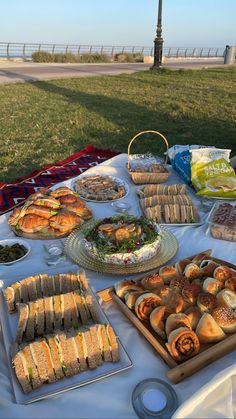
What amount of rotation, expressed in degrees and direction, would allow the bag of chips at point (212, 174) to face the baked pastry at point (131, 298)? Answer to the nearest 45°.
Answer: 0° — it already faces it

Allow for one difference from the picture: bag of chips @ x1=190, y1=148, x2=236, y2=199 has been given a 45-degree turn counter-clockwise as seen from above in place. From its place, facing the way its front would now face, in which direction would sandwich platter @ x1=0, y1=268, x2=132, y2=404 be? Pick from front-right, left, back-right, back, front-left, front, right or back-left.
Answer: front-right

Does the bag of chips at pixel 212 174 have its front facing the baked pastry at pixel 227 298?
yes

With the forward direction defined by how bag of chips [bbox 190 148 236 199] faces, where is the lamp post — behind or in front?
behind

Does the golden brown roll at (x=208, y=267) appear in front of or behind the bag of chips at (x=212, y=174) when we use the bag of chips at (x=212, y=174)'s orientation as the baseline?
in front

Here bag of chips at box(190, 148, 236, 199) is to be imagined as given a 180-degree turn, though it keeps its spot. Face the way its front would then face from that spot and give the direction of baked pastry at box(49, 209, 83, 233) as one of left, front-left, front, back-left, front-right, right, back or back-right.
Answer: back-left

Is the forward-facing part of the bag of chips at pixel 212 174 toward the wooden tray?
yes

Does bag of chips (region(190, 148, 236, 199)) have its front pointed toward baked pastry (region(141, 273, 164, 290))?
yes

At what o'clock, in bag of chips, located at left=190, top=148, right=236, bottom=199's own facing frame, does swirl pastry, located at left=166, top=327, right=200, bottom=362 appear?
The swirl pastry is roughly at 12 o'clock from the bag of chips.

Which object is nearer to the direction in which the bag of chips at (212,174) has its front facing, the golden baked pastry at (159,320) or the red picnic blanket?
the golden baked pastry

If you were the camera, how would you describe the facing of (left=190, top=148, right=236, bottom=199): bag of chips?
facing the viewer

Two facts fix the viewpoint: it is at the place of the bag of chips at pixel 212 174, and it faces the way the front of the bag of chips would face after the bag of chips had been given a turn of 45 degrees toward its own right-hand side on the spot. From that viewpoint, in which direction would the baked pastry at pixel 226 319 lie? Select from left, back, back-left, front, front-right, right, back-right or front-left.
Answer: front-left

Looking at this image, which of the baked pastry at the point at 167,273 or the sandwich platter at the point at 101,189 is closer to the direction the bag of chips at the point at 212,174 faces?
the baked pastry

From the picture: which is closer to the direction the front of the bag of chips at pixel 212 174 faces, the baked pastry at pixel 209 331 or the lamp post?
the baked pastry

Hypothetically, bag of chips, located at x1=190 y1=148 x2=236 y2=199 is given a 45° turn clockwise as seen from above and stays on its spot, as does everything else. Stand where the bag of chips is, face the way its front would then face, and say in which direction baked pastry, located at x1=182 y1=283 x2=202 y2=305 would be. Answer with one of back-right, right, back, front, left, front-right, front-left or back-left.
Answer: front-left

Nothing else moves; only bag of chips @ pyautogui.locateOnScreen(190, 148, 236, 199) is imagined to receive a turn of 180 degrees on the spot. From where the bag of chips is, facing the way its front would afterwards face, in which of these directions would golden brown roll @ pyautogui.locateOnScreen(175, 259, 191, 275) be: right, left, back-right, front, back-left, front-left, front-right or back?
back

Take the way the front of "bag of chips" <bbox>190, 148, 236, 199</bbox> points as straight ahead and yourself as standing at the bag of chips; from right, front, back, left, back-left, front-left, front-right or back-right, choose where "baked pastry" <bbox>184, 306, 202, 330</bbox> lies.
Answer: front

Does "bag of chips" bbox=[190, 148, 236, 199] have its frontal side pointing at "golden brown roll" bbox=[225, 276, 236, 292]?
yes

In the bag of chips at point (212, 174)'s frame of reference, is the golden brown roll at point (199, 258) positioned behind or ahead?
ahead

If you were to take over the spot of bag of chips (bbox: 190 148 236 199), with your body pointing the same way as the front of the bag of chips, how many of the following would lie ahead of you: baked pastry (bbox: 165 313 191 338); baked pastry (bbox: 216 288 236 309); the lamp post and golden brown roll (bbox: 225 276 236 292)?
3

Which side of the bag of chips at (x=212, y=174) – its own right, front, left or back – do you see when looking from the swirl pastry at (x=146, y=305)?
front
